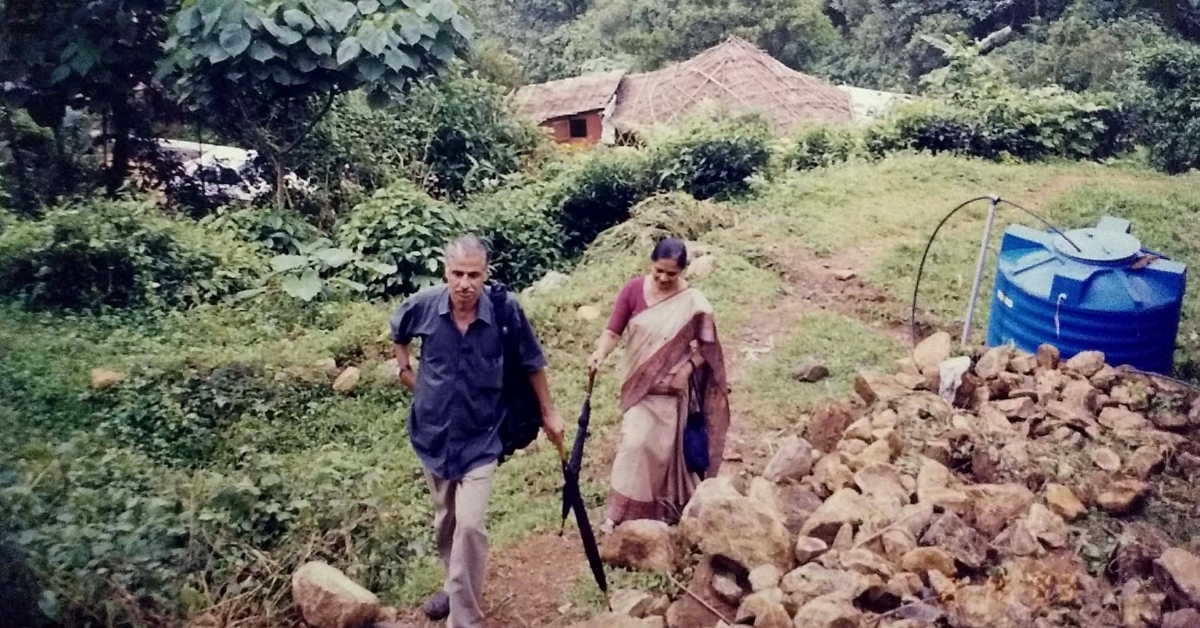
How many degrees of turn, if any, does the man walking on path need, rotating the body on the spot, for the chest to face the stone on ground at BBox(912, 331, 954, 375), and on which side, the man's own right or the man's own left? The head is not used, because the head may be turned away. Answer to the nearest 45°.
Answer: approximately 135° to the man's own left

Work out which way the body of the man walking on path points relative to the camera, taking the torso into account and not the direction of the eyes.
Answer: toward the camera

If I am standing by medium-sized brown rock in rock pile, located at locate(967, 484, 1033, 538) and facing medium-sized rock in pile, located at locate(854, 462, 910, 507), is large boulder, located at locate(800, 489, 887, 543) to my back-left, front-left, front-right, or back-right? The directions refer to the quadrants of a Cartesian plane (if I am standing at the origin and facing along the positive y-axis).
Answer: front-left

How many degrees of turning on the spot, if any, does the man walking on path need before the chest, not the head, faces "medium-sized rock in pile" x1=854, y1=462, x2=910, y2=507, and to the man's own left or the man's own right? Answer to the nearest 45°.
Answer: approximately 90° to the man's own left

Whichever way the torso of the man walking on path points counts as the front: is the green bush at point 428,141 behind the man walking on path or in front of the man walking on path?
behind

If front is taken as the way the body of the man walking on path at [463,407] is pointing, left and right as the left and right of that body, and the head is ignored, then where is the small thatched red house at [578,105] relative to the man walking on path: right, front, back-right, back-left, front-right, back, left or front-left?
back

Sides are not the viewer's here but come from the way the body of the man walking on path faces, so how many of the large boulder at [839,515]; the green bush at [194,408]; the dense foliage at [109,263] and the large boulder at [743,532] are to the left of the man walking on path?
2

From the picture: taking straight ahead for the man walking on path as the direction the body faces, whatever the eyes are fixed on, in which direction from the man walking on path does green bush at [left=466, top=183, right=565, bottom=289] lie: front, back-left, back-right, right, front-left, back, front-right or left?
back

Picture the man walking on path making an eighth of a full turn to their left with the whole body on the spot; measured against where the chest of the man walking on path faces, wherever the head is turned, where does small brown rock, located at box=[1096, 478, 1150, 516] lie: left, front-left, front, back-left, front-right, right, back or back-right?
front-left

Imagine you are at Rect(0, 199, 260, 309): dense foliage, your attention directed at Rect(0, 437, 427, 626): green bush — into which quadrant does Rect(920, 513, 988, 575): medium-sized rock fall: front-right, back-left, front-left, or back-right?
front-left

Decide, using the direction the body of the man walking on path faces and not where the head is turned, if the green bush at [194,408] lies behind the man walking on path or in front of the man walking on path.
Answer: behind

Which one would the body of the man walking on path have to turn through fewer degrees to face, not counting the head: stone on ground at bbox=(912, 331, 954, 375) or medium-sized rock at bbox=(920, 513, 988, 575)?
the medium-sized rock

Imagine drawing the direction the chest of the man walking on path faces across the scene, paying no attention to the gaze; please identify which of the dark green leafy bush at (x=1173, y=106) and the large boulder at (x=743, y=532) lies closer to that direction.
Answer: the large boulder

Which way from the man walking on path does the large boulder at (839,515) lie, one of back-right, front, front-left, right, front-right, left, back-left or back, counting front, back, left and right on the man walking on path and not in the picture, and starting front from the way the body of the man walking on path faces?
left

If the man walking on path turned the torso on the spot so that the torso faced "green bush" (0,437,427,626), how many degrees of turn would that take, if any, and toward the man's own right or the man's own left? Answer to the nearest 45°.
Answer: approximately 90° to the man's own right

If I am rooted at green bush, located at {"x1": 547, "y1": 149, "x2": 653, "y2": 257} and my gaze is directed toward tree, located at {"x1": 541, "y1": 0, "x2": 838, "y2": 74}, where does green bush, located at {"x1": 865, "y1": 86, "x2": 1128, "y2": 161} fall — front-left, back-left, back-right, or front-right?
front-right
